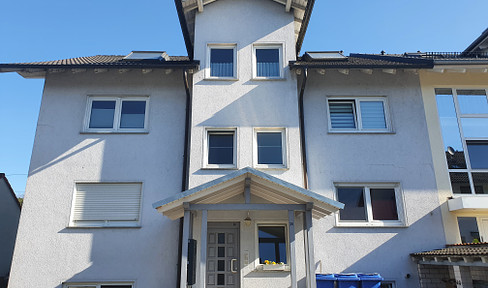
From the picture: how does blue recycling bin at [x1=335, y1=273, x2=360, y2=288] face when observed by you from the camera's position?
facing the viewer

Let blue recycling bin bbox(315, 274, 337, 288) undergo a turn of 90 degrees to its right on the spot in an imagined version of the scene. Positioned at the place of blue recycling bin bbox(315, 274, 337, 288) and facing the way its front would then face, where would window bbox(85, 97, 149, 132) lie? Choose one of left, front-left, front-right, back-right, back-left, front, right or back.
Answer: front

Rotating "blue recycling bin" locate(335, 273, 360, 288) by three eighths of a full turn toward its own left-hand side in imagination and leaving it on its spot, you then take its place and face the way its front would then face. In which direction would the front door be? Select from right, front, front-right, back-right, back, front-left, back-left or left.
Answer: back-left

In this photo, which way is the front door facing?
toward the camera

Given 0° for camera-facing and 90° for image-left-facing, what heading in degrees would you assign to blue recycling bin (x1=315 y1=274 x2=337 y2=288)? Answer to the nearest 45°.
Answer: approximately 0°

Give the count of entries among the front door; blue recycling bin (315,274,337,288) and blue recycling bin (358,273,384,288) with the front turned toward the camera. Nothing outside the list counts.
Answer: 3

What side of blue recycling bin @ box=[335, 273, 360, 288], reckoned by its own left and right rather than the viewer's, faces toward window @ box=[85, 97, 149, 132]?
right

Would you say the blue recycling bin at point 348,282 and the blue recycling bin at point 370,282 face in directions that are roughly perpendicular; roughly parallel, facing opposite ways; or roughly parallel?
roughly parallel
